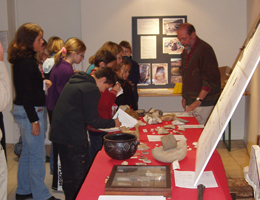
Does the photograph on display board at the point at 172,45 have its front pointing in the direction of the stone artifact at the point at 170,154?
yes

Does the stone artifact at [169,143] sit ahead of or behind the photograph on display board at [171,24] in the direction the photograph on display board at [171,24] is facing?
ahead

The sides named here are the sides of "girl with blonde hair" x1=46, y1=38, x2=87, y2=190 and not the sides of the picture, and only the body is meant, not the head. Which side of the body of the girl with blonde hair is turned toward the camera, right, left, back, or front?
right

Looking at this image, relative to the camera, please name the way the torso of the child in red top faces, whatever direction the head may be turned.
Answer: to the viewer's right

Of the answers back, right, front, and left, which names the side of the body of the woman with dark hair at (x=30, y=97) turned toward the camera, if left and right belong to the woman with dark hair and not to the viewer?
right

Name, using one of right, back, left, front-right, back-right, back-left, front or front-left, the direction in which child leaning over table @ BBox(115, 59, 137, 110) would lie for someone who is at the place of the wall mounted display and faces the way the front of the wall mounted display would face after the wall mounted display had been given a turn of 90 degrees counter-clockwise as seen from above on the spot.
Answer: right

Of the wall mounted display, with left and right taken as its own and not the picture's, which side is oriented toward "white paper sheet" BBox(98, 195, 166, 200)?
front

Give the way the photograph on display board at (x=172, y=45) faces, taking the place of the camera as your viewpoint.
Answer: facing the viewer

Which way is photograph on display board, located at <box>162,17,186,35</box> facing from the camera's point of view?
toward the camera

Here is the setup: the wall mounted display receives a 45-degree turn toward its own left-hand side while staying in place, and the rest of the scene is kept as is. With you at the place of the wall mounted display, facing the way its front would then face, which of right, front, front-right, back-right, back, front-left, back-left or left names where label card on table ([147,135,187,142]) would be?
front-right
